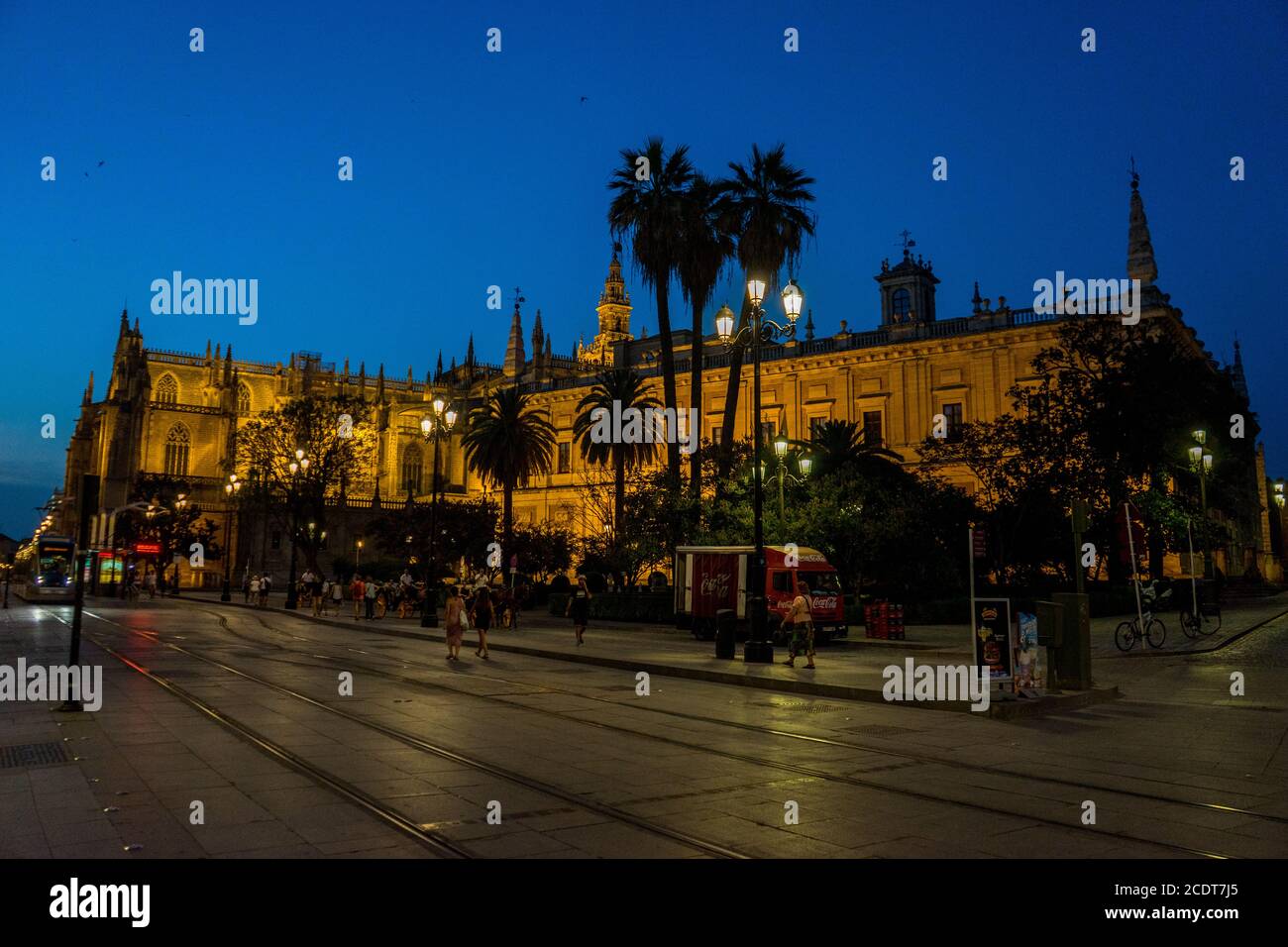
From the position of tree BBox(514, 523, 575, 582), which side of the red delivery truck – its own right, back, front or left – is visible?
back

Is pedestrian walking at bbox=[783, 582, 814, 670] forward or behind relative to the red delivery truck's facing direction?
forward

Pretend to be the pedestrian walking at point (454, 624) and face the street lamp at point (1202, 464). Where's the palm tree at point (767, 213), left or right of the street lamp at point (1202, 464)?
left

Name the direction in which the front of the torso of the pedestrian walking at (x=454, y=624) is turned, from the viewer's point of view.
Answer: away from the camera

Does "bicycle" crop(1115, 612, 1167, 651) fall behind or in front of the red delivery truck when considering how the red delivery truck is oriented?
in front

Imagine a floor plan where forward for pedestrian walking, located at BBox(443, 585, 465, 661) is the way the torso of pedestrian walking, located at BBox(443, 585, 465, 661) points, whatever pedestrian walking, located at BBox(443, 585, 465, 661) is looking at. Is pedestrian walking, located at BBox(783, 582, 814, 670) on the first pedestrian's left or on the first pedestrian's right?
on the first pedestrian's right

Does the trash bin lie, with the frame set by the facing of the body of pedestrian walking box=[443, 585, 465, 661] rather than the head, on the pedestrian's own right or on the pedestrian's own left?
on the pedestrian's own right

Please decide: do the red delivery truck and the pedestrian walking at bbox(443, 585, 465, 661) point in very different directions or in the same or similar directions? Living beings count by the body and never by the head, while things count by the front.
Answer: very different directions

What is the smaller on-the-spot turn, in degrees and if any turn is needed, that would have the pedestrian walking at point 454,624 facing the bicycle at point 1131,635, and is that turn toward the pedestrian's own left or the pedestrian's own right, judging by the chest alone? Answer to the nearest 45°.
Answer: approximately 90° to the pedestrian's own right

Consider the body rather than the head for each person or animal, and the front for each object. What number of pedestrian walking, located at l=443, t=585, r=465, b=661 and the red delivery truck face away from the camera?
1

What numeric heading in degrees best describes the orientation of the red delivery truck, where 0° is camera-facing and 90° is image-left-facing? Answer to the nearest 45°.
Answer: approximately 315°
